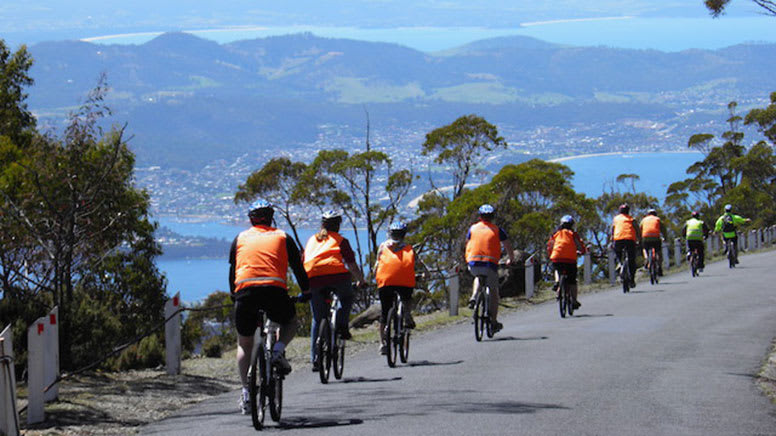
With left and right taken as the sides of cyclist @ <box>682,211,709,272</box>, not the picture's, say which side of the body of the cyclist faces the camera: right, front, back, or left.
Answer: back

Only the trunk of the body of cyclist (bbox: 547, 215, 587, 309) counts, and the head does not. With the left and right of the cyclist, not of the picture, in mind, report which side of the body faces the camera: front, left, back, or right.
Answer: back

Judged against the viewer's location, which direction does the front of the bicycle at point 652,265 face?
facing away from the viewer

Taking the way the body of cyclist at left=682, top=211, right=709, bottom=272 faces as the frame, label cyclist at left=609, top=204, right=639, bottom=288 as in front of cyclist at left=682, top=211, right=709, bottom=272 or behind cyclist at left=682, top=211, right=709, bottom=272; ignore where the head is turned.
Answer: behind

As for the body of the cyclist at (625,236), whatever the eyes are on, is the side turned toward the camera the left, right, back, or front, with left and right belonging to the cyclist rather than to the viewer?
back

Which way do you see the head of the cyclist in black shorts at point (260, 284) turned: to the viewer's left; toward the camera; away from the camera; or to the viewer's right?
away from the camera

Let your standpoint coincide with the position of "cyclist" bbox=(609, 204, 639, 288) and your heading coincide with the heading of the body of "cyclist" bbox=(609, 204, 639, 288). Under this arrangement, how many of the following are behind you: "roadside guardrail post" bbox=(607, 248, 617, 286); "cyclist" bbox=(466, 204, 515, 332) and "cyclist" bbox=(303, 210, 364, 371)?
2

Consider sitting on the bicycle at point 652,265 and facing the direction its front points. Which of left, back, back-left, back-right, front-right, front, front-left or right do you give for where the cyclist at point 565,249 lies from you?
back

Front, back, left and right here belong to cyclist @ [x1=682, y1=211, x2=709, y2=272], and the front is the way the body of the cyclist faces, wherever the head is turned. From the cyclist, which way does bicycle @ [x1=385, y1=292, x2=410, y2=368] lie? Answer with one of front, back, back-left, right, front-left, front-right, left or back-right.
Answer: back

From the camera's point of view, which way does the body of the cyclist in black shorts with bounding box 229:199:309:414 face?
away from the camera

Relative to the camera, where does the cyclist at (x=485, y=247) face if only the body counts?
away from the camera

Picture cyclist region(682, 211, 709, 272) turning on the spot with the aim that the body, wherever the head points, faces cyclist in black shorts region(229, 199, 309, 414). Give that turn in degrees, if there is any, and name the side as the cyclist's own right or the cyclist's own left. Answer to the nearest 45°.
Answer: approximately 180°

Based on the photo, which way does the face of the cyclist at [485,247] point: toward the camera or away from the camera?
away from the camera

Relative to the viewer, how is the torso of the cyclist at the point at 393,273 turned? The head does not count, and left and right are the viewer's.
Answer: facing away from the viewer

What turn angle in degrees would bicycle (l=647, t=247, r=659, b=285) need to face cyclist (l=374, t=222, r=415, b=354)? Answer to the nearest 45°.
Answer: approximately 180°
